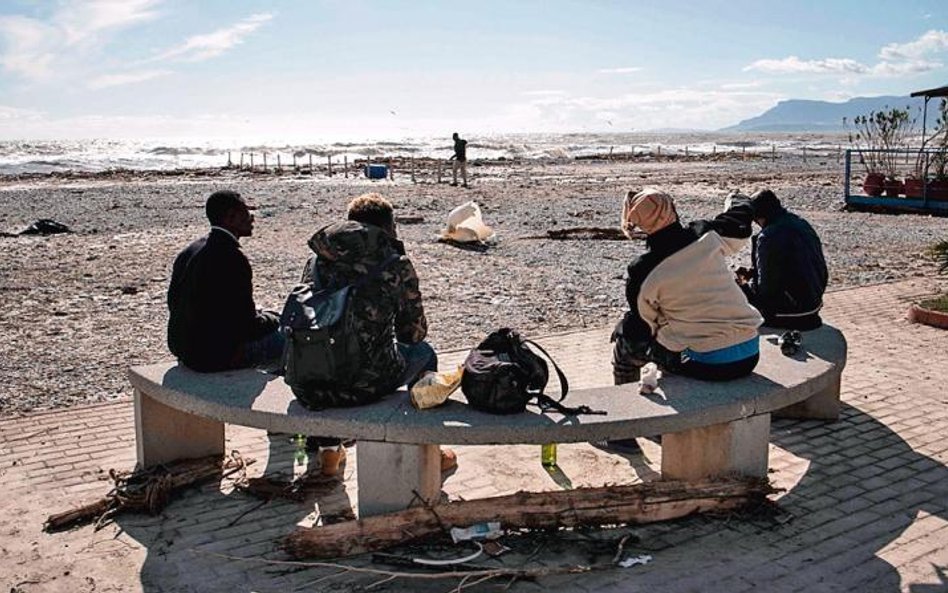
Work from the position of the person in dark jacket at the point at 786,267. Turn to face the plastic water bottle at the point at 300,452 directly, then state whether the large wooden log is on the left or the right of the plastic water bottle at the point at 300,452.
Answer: left

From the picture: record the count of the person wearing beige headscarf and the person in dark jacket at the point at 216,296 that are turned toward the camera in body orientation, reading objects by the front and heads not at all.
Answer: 0

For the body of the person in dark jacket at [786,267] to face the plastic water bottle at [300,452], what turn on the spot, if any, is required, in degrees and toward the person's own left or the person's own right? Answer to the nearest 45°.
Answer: approximately 90° to the person's own left

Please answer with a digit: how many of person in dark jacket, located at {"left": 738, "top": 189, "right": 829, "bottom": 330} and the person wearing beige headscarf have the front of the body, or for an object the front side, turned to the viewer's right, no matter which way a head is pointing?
0

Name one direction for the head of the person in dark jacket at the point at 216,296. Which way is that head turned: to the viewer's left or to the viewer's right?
to the viewer's right

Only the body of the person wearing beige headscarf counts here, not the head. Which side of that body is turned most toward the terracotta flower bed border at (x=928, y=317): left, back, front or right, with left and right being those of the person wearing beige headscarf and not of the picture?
right

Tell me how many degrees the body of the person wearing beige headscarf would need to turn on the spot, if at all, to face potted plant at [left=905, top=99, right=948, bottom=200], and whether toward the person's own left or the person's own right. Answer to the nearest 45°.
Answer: approximately 45° to the person's own right

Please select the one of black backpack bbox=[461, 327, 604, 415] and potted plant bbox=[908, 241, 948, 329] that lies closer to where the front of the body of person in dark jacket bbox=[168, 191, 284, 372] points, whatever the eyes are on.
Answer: the potted plant

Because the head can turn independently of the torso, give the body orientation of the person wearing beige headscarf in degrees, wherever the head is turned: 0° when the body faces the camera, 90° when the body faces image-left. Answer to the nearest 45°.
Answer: approximately 135°

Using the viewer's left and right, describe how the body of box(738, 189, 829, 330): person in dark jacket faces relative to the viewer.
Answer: facing away from the viewer and to the left of the viewer

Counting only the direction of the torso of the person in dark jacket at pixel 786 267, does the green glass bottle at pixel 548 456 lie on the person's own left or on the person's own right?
on the person's own left
